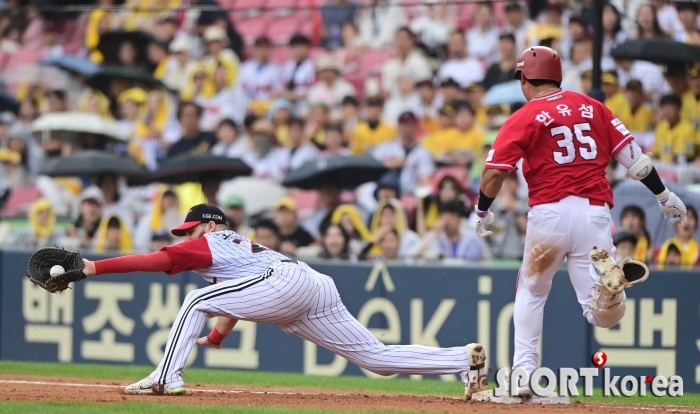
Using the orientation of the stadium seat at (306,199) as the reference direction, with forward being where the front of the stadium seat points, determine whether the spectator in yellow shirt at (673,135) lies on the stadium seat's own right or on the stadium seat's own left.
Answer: on the stadium seat's own left

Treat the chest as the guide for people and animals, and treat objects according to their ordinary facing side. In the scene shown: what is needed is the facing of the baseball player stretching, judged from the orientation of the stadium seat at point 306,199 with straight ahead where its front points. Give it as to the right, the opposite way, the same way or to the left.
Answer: to the right

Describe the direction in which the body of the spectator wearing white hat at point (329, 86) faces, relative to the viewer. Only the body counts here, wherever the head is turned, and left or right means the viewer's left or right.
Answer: facing the viewer

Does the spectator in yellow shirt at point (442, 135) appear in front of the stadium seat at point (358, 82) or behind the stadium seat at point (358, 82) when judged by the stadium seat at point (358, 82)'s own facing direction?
in front

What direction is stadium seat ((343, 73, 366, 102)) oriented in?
toward the camera

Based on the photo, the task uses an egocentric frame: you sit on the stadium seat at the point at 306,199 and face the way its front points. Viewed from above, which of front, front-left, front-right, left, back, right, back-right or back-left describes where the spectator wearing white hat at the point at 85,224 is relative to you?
right

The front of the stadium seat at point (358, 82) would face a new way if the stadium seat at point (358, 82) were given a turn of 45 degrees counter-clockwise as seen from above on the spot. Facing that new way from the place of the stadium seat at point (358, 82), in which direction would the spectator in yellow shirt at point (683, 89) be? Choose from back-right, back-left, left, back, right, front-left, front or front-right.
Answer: front

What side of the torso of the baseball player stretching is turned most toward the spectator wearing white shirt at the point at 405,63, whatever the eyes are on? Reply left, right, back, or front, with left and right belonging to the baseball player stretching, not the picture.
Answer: right

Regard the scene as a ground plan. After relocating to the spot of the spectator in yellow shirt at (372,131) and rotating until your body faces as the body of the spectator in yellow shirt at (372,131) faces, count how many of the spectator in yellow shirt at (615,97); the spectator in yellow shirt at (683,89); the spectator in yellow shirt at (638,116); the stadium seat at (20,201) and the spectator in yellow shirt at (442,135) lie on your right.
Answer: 1

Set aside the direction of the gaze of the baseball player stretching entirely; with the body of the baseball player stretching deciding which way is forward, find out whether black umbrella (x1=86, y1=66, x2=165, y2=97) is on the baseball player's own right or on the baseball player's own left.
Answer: on the baseball player's own right

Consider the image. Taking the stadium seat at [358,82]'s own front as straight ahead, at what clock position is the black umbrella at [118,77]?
The black umbrella is roughly at 3 o'clock from the stadium seat.

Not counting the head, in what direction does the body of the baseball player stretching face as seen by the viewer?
to the viewer's left

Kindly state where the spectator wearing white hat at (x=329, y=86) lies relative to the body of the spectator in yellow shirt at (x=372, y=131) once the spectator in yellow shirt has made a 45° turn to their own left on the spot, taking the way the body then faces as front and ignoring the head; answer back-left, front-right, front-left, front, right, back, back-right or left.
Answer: back

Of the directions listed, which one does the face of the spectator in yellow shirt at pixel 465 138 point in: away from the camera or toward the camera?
toward the camera

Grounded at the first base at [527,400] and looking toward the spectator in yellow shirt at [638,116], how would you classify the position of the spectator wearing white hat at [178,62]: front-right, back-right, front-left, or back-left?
front-left

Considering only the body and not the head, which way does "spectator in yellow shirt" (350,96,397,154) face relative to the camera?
toward the camera
